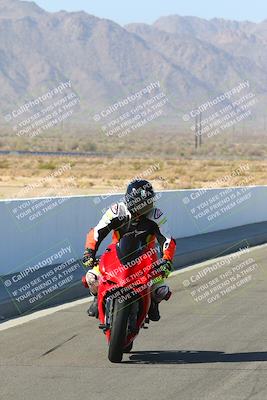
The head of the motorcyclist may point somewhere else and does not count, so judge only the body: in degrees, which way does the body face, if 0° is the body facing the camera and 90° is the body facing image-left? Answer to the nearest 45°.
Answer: approximately 0°

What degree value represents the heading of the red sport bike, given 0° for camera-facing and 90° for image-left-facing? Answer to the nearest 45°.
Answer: approximately 0°
